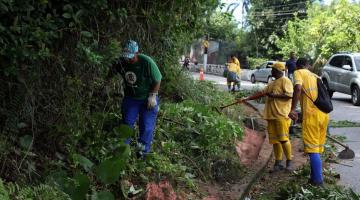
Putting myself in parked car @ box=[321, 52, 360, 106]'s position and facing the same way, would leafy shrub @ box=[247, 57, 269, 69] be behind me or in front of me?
behind

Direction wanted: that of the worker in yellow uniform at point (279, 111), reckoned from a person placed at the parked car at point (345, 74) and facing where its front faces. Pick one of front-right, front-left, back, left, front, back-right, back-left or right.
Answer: front-right

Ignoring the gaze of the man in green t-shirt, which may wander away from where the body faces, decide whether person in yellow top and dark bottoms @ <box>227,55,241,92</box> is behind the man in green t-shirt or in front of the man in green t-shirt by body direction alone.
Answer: behind

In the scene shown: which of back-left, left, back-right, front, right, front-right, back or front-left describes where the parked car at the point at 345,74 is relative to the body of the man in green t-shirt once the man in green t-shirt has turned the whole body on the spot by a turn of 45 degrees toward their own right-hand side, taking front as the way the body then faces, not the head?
back-right

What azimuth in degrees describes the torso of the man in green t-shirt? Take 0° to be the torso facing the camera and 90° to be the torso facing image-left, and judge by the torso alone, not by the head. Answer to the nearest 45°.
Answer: approximately 45°
